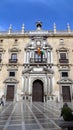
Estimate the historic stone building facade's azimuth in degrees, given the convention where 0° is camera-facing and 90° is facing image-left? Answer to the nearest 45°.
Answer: approximately 0°
